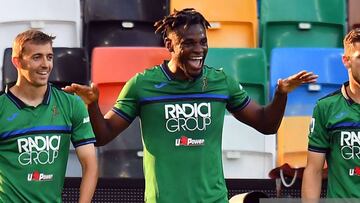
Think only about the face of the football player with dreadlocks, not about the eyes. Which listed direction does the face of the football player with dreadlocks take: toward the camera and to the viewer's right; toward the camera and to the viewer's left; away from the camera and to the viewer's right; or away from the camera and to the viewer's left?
toward the camera and to the viewer's right

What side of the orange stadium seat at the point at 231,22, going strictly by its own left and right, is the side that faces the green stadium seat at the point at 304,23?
left

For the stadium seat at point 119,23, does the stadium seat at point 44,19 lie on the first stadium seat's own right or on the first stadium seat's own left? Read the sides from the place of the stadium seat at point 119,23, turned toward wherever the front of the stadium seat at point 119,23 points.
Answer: on the first stadium seat's own right

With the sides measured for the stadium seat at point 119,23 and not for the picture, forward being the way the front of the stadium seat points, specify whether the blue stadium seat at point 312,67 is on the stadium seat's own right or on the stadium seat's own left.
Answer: on the stadium seat's own left

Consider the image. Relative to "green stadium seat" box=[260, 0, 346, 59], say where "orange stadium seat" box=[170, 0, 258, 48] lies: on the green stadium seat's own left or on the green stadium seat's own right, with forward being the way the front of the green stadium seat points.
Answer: on the green stadium seat's own right
